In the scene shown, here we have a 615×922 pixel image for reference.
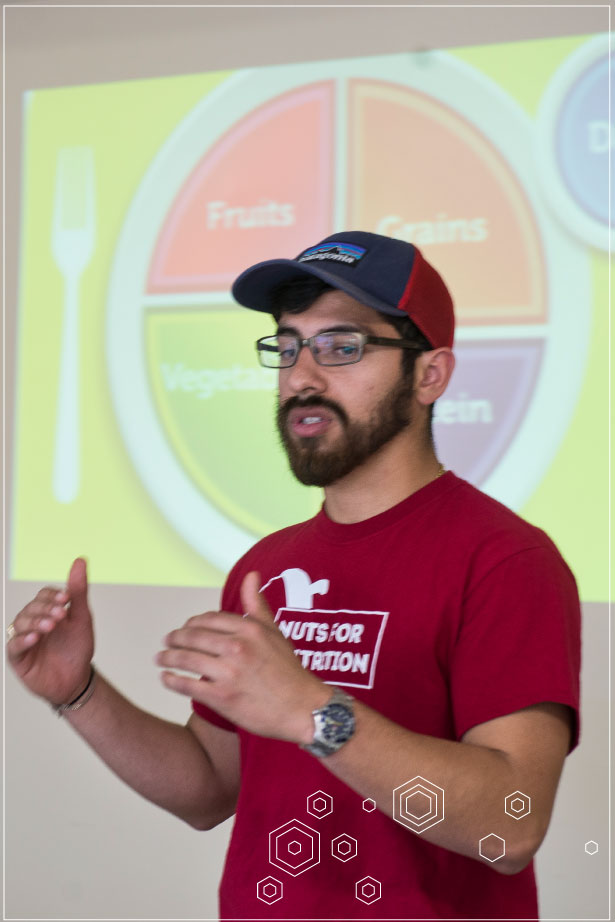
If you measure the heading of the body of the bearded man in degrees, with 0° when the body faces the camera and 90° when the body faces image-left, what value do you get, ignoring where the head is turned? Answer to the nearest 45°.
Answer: approximately 45°
